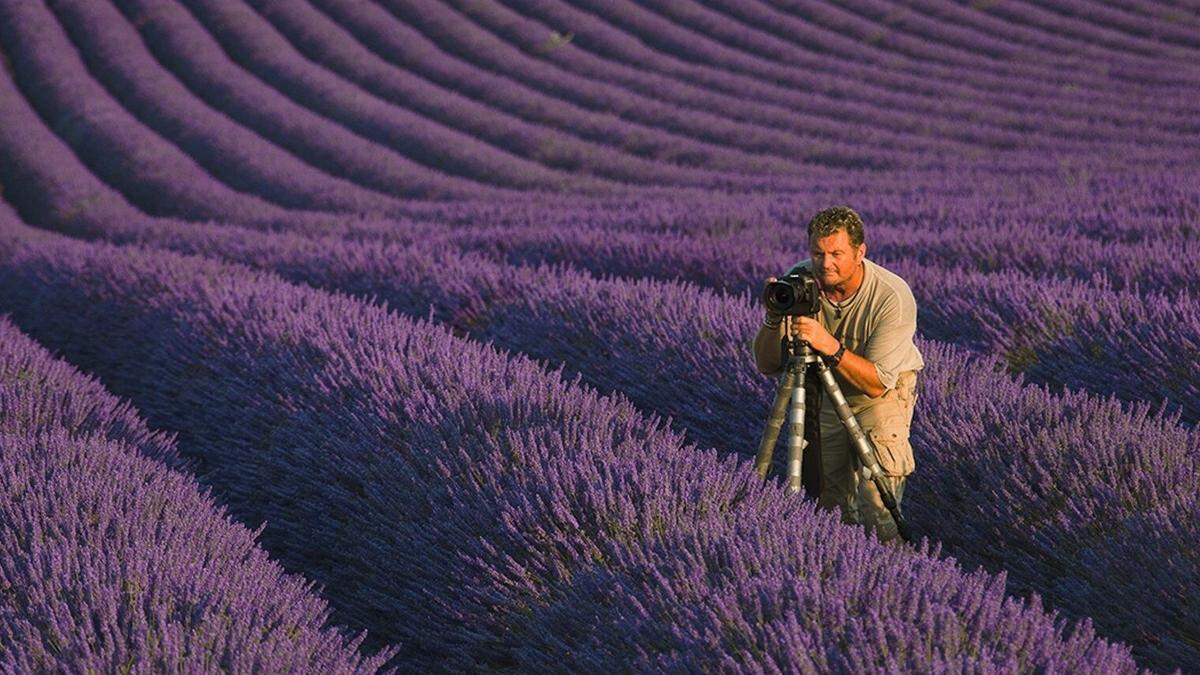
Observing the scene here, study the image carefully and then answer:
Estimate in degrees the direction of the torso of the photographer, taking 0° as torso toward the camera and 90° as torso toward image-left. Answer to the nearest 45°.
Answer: approximately 45°

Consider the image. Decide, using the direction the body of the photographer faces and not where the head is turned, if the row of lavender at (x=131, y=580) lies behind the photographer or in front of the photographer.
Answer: in front

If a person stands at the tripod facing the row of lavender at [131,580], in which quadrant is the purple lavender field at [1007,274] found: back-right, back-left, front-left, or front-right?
back-right

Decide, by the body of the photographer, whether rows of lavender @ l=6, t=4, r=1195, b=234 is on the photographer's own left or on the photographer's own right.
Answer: on the photographer's own right

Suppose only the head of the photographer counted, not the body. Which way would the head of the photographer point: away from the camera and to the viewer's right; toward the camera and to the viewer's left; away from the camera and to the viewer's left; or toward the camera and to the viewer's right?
toward the camera and to the viewer's left
